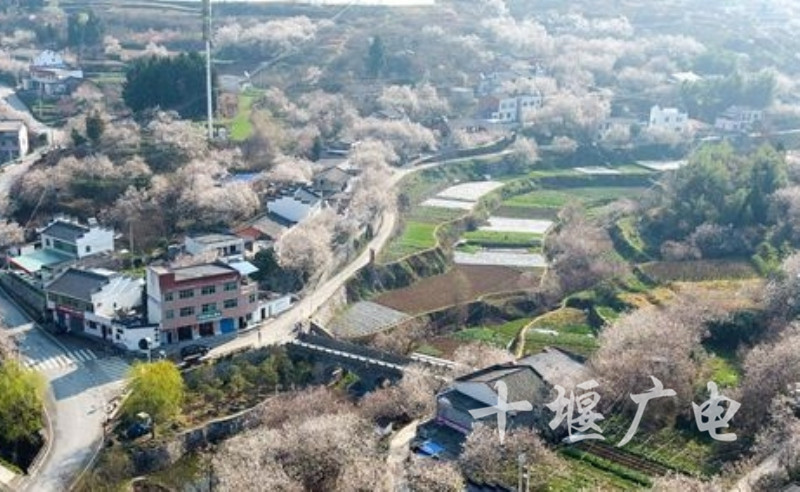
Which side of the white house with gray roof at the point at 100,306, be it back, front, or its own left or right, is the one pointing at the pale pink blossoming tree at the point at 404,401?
left

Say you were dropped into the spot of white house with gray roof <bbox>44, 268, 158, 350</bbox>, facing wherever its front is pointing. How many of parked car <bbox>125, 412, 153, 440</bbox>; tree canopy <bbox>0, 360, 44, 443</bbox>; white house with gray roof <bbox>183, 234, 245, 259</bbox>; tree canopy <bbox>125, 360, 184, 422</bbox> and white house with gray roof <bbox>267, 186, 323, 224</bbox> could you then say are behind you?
2

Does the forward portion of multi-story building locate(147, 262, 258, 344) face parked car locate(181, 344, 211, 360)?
yes

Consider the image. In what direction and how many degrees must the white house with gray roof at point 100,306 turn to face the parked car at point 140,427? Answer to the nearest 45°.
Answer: approximately 45° to its left

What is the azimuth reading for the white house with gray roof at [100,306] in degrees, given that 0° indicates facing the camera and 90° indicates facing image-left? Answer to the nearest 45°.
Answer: approximately 45°

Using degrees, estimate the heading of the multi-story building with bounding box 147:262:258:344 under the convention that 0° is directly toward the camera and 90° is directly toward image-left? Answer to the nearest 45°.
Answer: approximately 0°

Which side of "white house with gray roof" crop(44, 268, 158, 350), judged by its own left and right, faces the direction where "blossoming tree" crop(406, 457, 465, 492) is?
left

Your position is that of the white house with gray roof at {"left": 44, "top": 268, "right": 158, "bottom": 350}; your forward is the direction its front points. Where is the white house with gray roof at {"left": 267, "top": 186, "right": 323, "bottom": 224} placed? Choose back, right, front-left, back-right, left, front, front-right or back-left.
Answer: back

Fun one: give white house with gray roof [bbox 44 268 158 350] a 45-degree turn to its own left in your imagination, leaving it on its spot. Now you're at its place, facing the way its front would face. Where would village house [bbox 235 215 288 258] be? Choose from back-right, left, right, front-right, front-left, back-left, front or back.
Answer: back-left
